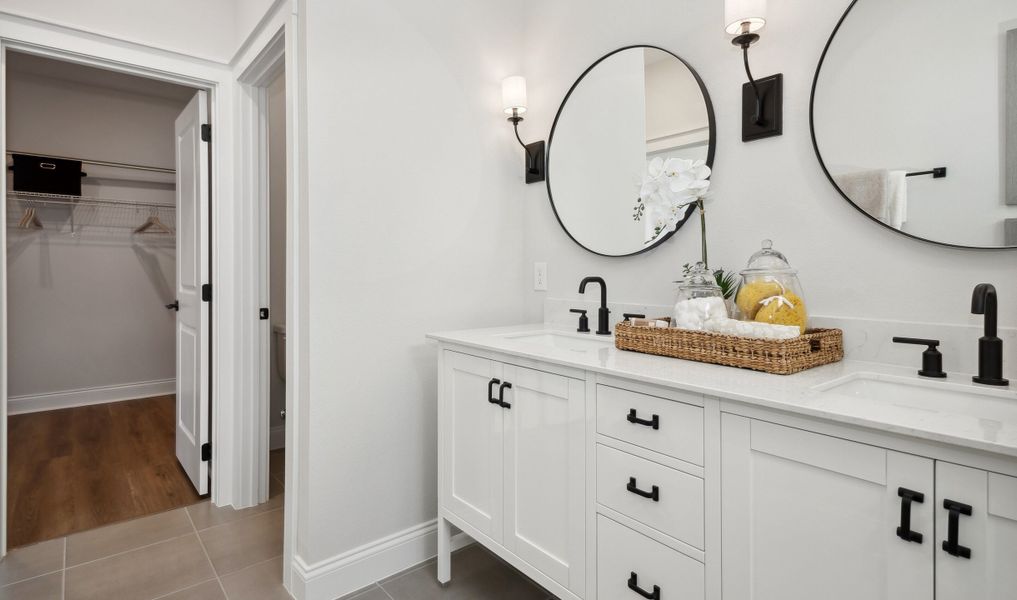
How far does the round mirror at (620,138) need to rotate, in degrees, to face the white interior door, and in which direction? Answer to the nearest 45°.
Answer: approximately 45° to its right

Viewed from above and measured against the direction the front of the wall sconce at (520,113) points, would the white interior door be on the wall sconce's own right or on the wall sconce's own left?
on the wall sconce's own right

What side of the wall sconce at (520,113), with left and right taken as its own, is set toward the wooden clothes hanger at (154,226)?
right

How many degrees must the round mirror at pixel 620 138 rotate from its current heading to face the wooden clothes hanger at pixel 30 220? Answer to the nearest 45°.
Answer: approximately 45° to its right
